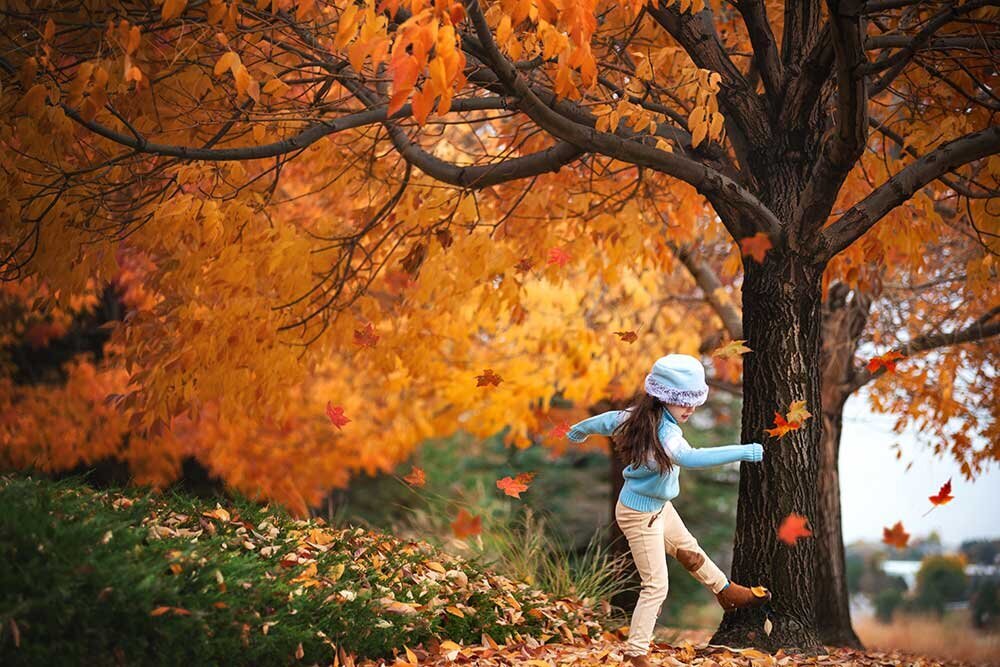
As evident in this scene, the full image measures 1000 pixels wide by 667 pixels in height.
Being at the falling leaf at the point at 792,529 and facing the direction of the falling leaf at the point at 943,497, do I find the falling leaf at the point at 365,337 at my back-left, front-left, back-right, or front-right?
back-left

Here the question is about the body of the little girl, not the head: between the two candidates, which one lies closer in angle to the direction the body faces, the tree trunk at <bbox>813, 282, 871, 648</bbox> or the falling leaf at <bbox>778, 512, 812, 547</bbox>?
the falling leaf

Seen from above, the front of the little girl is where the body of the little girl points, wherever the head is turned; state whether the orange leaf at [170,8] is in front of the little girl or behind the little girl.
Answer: behind

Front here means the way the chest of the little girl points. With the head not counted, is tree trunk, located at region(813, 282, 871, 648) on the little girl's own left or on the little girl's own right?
on the little girl's own left

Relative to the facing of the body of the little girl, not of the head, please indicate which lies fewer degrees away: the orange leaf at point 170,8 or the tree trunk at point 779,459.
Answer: the tree trunk
